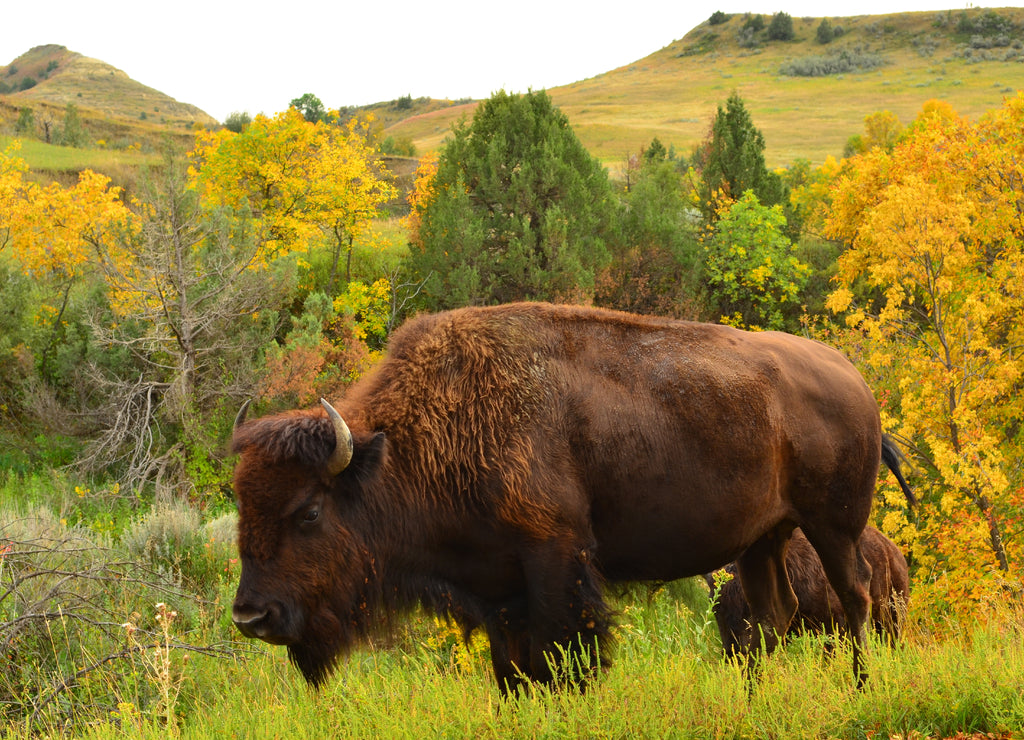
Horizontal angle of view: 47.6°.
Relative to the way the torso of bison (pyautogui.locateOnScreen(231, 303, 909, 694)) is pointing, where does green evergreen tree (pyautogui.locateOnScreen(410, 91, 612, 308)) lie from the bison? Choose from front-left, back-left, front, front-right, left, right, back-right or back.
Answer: right

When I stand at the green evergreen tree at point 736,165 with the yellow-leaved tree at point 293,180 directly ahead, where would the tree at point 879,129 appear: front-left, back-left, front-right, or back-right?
back-right

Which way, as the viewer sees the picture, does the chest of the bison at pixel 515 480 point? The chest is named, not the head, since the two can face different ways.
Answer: to the viewer's left

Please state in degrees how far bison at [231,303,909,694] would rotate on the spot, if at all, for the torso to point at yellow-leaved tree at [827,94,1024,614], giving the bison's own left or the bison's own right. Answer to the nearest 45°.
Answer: approximately 135° to the bison's own right

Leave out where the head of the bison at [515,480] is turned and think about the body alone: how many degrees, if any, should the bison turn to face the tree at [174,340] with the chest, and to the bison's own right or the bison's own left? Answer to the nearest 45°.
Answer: approximately 45° to the bison's own right

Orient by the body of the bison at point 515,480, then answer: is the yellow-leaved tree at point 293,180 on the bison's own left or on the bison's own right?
on the bison's own right
